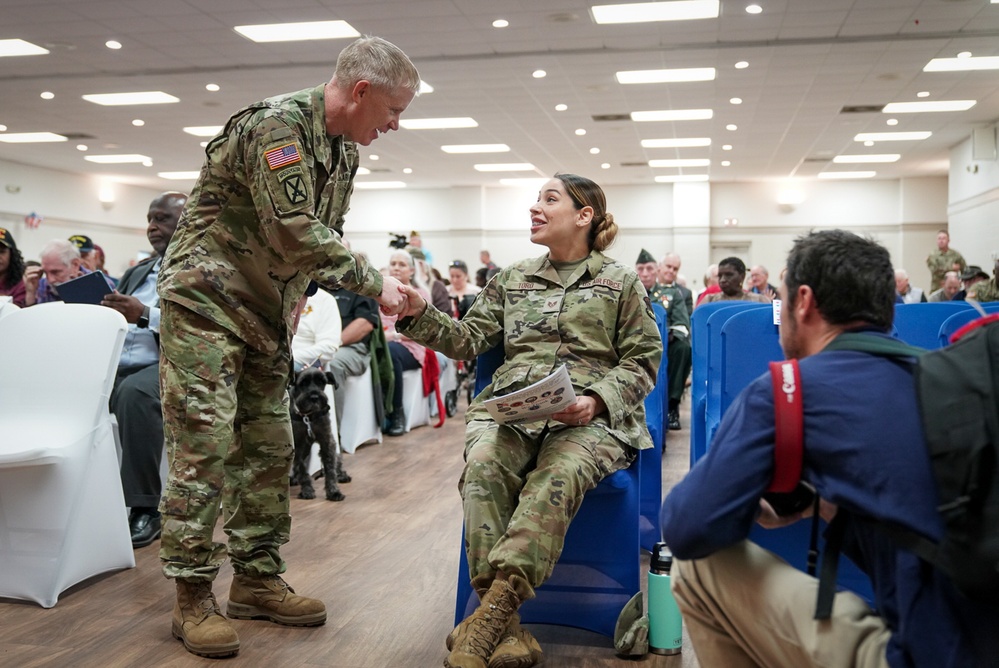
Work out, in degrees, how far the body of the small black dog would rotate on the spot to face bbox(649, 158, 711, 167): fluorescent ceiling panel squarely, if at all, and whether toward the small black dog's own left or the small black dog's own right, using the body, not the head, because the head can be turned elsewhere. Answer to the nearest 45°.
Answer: approximately 135° to the small black dog's own left

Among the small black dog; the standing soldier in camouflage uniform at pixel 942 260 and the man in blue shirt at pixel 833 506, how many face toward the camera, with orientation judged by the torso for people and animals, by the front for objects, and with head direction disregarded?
2

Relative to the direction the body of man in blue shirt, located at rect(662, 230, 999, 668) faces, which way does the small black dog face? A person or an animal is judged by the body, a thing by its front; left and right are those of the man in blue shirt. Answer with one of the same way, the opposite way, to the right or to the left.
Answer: the opposite way

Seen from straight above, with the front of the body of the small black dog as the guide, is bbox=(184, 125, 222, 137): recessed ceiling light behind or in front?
behind

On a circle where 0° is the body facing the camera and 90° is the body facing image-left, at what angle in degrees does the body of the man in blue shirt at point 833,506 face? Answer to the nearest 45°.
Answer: approximately 135°

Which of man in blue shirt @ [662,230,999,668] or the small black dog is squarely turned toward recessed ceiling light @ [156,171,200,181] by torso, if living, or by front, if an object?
the man in blue shirt
